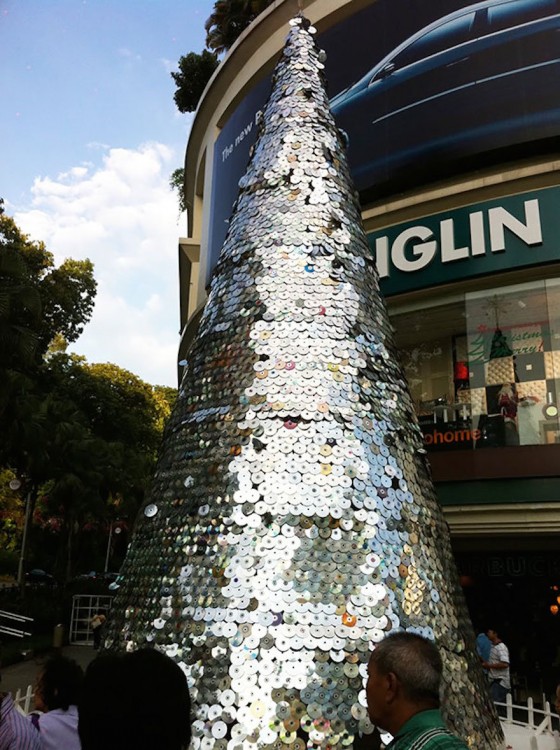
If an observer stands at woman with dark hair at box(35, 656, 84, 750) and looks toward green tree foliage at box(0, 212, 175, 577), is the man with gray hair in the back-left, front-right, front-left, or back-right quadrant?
back-right

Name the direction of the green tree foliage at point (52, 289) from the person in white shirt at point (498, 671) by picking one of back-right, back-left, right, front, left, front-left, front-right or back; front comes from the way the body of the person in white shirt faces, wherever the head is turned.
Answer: front-right

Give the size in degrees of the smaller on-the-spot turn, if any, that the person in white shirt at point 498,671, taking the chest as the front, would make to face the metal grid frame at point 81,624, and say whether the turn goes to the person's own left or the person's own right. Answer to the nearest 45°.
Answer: approximately 45° to the person's own right
